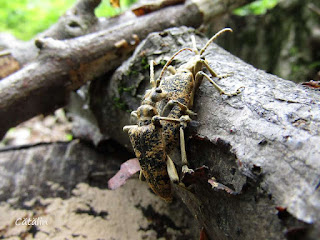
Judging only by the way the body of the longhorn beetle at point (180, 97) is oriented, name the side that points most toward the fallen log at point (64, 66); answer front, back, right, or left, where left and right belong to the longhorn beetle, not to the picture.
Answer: left

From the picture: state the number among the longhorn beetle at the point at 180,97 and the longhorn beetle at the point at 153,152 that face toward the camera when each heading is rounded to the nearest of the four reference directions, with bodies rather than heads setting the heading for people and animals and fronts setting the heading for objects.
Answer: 0

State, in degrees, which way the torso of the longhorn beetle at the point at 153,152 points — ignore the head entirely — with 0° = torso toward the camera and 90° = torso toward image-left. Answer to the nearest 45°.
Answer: approximately 180°

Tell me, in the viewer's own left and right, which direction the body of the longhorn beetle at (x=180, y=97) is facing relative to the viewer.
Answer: facing away from the viewer and to the right of the viewer
